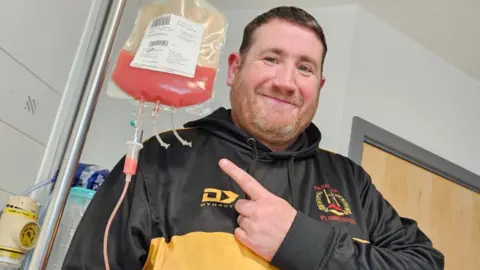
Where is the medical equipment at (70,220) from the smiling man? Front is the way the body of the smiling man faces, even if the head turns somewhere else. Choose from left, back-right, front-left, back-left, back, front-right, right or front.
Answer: back-right

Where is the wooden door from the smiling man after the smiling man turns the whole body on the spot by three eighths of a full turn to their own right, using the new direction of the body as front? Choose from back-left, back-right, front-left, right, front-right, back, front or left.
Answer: right

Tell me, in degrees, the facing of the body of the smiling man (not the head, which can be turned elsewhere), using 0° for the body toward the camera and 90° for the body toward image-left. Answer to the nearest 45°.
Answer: approximately 0°
